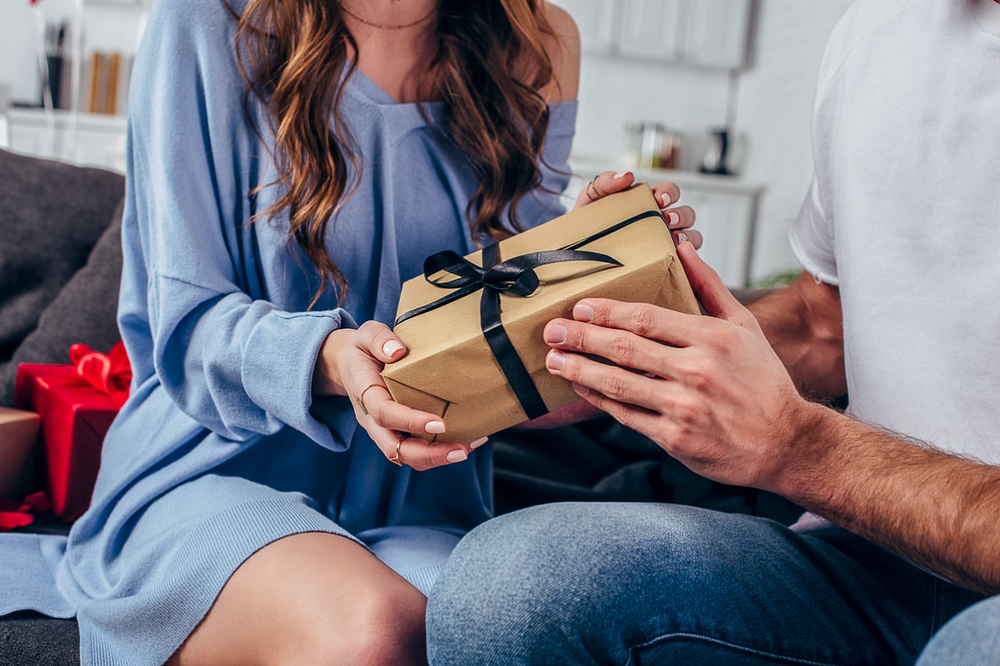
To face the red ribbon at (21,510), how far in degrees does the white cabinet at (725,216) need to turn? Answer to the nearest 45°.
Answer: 0° — it already faces it

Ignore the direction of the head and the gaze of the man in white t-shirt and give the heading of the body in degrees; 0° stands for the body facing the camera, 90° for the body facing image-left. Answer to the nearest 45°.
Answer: approximately 45°

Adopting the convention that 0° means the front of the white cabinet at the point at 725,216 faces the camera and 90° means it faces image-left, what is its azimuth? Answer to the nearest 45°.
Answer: approximately 0°

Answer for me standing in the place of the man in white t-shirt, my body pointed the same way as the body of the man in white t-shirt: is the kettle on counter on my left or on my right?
on my right

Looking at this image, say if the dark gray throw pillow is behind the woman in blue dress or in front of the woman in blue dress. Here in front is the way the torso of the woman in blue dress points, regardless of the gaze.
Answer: behind

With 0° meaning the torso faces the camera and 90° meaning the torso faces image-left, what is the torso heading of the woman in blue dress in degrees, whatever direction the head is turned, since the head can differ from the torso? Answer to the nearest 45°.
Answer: approximately 315°

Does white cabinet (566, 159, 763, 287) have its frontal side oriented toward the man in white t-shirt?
yes
